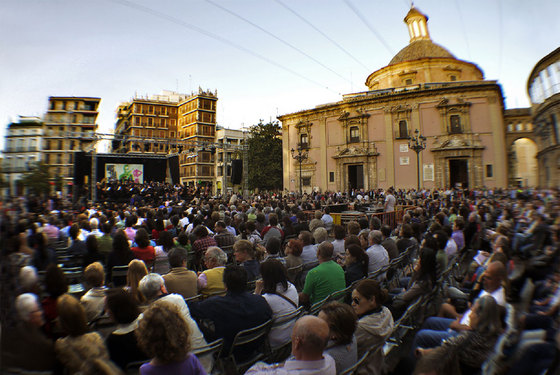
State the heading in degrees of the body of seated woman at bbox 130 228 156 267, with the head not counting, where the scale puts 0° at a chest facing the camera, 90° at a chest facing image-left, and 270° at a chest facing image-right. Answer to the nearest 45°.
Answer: approximately 180°

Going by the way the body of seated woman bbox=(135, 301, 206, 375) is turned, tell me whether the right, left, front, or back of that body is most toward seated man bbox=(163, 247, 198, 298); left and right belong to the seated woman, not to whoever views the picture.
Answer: front

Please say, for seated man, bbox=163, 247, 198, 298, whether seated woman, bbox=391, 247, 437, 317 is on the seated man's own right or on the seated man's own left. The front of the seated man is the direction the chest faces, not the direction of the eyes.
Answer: on the seated man's own right

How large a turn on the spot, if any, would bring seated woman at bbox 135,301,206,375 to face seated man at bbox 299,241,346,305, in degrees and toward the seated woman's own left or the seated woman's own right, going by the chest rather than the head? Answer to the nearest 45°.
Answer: approximately 45° to the seated woman's own right

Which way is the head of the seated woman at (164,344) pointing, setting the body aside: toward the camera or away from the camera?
away from the camera

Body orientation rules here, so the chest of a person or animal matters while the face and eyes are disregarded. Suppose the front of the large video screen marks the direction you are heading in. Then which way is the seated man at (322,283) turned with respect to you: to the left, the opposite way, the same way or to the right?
the opposite way

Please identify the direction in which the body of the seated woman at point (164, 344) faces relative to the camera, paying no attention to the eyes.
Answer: away from the camera

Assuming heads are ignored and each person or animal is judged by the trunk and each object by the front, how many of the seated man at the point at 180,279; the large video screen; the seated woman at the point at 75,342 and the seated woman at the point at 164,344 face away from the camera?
3

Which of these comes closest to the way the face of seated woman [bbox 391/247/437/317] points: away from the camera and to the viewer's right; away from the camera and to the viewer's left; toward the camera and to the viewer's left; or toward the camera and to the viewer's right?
away from the camera and to the viewer's left

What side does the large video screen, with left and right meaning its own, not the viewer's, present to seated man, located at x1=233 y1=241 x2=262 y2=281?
front

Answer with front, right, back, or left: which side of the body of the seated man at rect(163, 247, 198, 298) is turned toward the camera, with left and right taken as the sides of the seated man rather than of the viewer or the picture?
back

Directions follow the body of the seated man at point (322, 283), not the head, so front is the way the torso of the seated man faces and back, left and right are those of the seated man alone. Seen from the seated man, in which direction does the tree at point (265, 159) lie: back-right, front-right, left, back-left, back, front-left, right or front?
front-right

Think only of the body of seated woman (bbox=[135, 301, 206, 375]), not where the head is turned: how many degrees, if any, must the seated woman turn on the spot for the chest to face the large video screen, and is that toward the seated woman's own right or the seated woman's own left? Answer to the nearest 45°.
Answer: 0° — they already face it

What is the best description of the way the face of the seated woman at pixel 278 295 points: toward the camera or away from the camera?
away from the camera

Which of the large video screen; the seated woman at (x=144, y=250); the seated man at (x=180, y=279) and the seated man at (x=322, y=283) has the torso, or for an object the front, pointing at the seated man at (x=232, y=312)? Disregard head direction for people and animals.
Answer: the large video screen
